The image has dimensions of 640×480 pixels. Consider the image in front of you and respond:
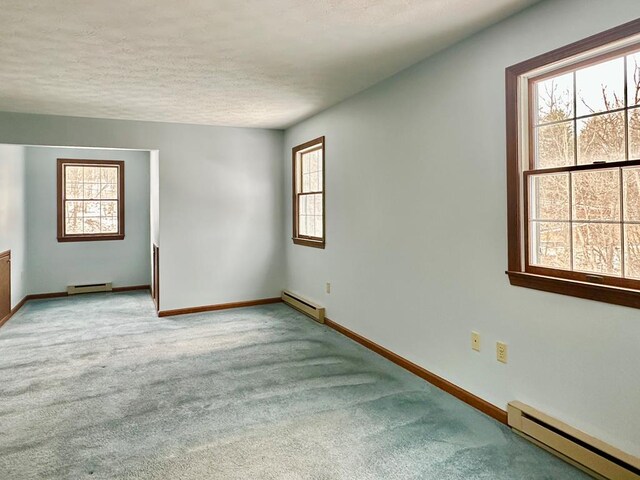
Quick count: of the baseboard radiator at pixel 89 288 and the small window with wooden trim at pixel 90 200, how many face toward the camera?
2

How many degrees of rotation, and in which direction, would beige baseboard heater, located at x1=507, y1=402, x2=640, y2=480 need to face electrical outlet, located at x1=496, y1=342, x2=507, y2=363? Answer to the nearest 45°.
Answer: approximately 90° to its right

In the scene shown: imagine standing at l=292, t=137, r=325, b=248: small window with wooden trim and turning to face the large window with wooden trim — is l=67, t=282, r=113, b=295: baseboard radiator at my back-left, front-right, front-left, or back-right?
back-right

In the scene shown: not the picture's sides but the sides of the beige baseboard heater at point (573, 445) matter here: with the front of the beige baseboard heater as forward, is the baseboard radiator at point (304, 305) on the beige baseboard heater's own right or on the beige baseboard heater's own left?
on the beige baseboard heater's own right

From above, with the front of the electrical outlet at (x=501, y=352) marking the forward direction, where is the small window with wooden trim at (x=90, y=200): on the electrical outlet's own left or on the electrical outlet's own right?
on the electrical outlet's own right

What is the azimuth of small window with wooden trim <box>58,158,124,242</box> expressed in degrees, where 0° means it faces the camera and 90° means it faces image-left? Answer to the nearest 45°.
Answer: approximately 0°

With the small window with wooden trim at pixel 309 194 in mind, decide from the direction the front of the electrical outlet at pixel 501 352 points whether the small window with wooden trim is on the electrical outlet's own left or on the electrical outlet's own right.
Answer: on the electrical outlet's own right
